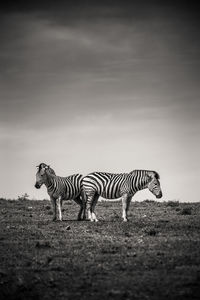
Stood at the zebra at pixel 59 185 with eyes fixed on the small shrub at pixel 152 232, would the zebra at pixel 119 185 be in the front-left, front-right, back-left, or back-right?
front-left

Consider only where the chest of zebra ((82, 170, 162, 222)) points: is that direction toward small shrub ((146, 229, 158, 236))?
no

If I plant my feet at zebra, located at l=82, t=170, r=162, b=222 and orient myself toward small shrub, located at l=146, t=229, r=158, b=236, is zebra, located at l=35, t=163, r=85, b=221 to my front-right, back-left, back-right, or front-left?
back-right

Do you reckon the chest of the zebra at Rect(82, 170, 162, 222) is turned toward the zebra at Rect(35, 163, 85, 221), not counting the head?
no

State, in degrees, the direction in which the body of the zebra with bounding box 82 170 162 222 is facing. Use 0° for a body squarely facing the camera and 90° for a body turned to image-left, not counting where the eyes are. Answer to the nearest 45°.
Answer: approximately 270°

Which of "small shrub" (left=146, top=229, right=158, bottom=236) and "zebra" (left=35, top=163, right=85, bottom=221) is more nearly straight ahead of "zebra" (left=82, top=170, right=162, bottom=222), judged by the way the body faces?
the small shrub
